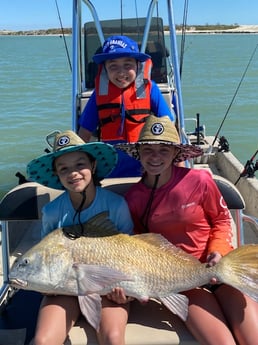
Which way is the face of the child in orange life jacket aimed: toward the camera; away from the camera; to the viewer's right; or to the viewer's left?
toward the camera

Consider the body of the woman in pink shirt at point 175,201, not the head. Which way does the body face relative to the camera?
toward the camera

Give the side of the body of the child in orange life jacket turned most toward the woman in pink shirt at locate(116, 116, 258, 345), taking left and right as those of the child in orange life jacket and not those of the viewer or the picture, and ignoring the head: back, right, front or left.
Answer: front

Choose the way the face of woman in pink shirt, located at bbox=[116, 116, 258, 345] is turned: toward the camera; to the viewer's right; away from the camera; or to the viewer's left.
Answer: toward the camera

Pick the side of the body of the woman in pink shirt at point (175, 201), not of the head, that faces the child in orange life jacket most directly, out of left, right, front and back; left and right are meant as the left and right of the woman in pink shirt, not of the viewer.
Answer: back

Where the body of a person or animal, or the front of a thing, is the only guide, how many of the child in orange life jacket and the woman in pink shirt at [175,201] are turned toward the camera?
2

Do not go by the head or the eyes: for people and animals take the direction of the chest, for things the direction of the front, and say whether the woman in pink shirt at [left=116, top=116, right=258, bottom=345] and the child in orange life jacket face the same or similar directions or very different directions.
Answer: same or similar directions

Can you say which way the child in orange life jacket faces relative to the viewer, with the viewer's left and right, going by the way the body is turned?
facing the viewer
